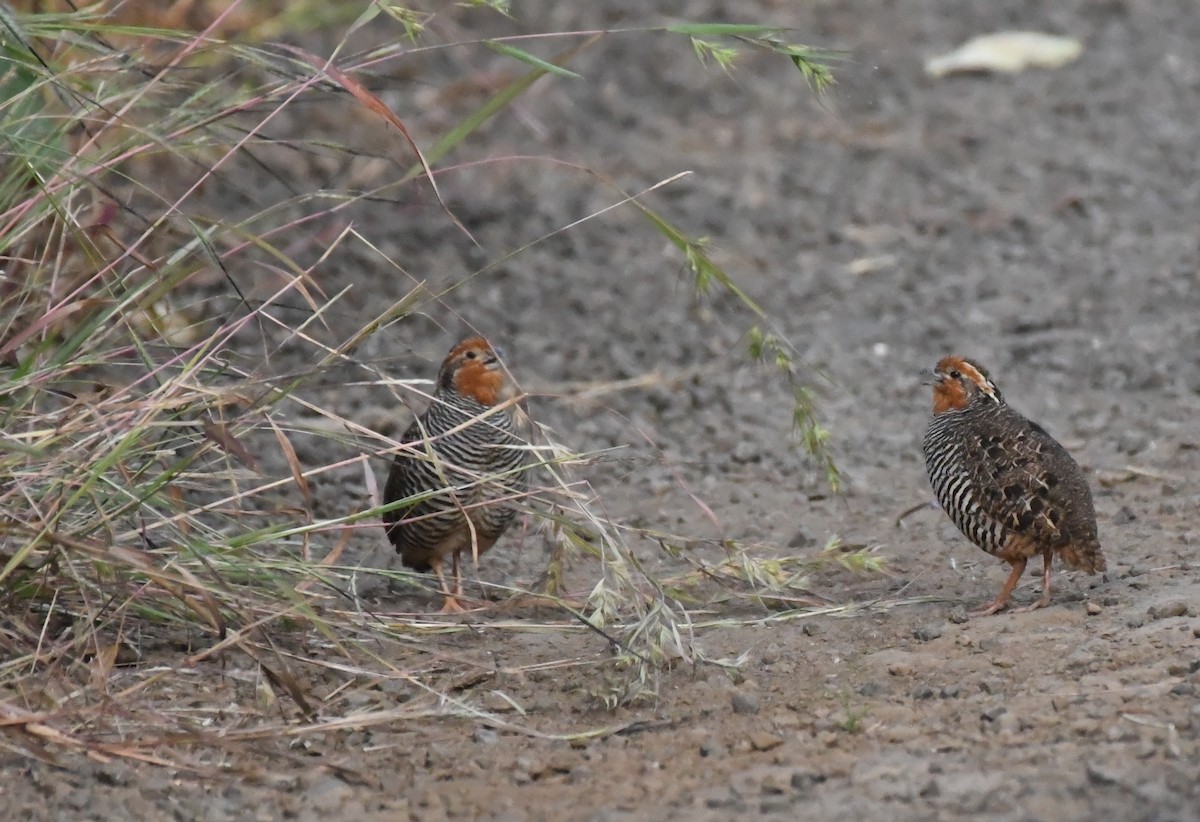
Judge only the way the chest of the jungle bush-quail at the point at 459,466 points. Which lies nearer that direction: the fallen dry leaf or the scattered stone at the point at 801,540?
the scattered stone

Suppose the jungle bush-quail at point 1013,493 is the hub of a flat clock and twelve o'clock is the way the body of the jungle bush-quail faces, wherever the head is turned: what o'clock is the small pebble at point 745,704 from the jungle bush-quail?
The small pebble is roughly at 10 o'clock from the jungle bush-quail.

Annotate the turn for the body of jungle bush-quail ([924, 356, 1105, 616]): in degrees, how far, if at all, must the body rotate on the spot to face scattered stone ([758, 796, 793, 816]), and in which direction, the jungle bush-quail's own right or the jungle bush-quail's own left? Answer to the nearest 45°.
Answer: approximately 90° to the jungle bush-quail's own left

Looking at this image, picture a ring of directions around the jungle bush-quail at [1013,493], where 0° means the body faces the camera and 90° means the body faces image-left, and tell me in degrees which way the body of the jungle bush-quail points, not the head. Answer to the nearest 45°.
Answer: approximately 90°

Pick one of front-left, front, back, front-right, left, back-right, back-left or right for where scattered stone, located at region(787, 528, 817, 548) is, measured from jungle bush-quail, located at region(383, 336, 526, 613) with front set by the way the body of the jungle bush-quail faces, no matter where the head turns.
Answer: front-left

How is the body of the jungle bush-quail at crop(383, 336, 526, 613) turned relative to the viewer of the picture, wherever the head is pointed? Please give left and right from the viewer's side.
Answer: facing the viewer and to the right of the viewer

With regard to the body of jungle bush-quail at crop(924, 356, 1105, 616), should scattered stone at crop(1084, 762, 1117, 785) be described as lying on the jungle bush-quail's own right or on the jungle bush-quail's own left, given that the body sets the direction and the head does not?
on the jungle bush-quail's own left

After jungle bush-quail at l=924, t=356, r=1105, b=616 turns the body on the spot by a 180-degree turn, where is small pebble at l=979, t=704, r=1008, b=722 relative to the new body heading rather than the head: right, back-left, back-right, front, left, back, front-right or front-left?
right

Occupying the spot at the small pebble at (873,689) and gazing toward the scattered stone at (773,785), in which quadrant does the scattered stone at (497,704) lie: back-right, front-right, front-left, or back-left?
front-right

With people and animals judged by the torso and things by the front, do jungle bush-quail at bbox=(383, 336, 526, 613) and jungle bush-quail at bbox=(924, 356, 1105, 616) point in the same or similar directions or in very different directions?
very different directions

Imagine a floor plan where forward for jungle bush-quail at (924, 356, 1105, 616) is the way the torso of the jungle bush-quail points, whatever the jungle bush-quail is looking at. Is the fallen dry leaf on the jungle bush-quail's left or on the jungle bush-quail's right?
on the jungle bush-quail's right

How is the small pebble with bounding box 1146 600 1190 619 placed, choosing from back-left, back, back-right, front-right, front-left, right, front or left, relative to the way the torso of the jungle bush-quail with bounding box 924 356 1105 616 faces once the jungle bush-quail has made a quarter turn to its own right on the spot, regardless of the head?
back-right

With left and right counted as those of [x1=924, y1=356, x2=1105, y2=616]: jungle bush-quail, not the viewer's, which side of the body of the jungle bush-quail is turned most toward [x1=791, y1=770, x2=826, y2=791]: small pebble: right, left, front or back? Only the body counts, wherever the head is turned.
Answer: left

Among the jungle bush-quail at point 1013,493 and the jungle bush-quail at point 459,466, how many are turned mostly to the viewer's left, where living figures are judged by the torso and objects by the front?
1
